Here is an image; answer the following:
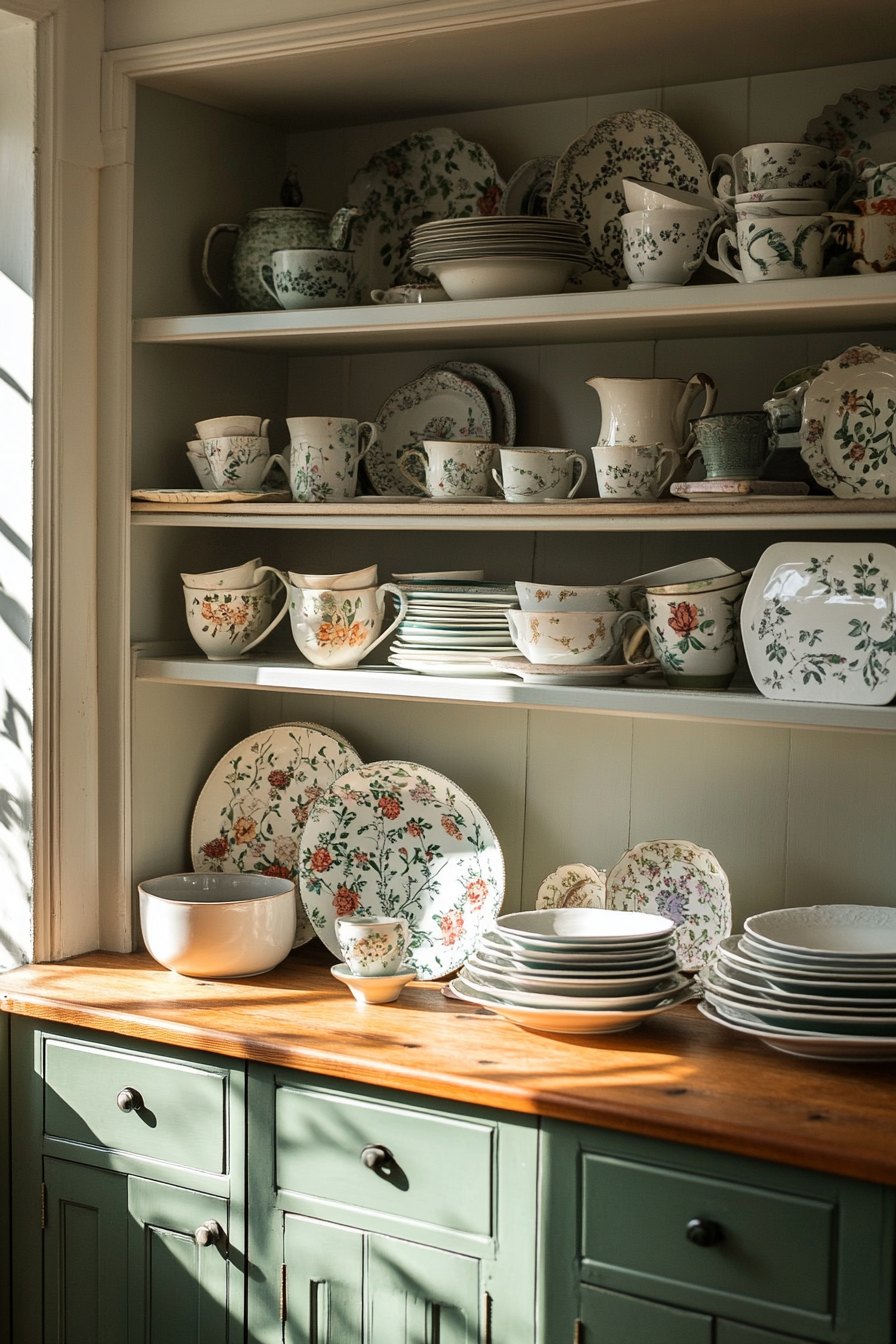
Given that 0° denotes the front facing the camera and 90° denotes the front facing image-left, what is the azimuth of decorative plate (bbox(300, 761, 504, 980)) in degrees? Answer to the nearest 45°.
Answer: approximately 0°

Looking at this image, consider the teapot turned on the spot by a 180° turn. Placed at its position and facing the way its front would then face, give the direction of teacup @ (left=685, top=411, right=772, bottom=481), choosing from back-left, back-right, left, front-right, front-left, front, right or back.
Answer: back-left

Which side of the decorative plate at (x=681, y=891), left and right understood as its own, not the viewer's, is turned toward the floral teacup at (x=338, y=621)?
right

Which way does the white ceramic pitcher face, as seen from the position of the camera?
facing to the left of the viewer

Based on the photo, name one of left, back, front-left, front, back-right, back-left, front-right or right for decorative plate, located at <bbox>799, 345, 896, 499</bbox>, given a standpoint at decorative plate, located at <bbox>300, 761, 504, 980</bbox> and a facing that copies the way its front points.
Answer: front-left

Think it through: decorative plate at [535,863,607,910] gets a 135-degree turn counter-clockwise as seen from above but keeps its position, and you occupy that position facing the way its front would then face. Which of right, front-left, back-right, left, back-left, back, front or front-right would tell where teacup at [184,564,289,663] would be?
back-left

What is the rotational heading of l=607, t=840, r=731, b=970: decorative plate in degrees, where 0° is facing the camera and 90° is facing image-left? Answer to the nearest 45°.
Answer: approximately 0°

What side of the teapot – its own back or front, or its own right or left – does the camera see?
right
